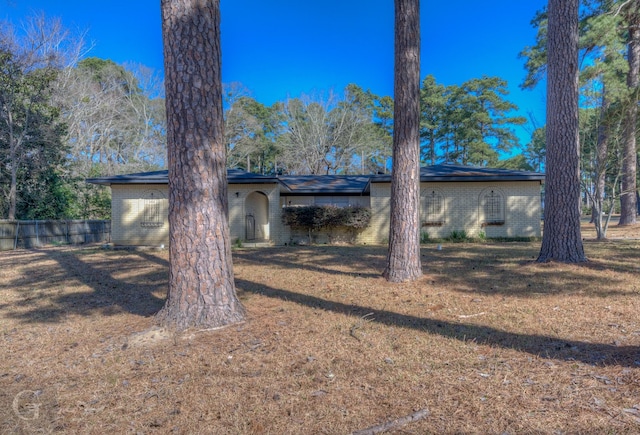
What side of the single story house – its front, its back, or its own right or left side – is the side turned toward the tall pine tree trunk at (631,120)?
left

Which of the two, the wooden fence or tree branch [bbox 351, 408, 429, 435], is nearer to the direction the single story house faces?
the tree branch

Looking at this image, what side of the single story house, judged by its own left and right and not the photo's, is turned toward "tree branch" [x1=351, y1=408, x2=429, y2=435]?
front

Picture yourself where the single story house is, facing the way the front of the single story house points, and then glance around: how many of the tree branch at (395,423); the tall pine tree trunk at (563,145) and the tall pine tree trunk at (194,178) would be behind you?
0

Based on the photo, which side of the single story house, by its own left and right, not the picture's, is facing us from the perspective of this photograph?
front

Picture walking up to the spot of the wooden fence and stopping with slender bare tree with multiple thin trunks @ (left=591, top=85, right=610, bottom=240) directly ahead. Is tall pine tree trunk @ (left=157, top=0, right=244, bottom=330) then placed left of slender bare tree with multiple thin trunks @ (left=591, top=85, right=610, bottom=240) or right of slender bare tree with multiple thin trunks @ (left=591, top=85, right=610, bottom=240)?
right

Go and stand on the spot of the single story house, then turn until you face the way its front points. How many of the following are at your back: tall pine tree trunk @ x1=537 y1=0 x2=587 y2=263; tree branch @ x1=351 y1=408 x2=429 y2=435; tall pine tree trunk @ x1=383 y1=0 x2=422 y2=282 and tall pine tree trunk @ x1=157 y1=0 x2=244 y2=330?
0

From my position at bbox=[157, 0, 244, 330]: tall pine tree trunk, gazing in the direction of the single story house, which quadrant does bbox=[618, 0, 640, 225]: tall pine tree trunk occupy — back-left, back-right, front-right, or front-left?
front-right

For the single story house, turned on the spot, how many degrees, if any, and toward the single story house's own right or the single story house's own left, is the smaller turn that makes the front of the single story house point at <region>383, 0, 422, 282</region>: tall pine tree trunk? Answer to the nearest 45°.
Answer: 0° — it already faces it

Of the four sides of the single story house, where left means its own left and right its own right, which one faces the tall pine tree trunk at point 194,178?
front

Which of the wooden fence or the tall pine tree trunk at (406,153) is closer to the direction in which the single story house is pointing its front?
the tall pine tree trunk

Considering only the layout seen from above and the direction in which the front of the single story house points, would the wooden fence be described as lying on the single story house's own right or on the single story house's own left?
on the single story house's own right

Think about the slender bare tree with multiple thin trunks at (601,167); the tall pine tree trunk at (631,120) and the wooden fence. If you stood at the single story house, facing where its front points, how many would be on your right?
1

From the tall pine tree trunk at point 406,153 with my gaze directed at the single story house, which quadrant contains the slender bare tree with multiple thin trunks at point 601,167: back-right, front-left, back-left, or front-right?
front-right
